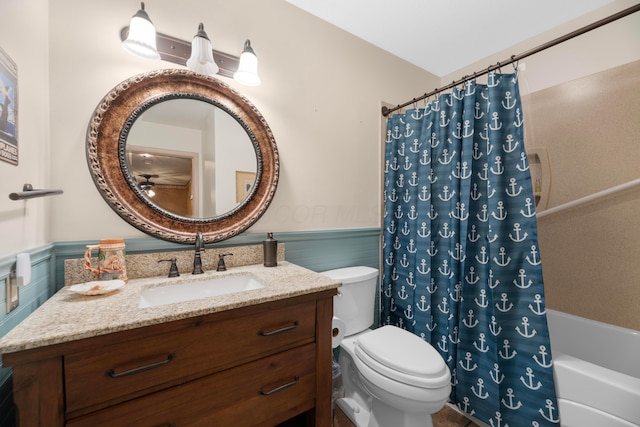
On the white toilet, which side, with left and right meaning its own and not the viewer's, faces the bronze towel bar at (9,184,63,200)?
right

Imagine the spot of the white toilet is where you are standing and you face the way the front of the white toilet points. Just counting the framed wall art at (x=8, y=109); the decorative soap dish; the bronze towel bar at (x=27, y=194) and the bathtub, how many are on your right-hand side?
3

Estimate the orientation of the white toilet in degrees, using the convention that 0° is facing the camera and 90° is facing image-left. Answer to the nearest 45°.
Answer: approximately 315°

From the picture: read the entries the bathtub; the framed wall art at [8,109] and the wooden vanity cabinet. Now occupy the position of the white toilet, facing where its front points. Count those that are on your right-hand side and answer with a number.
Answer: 2

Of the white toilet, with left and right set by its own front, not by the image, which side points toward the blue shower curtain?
left

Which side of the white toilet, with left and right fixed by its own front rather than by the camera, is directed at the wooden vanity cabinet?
right

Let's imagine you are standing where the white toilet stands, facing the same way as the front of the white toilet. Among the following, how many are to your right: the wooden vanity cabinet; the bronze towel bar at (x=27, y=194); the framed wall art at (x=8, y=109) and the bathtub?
3
